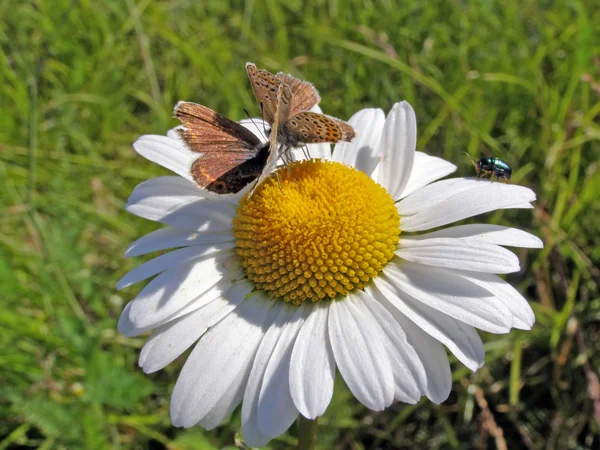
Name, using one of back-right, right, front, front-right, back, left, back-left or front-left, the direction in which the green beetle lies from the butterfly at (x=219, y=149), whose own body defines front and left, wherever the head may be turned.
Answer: front-right

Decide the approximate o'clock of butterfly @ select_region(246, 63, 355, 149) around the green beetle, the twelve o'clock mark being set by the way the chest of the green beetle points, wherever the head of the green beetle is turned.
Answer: The butterfly is roughly at 11 o'clock from the green beetle.

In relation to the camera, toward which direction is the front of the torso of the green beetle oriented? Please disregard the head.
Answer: to the viewer's left

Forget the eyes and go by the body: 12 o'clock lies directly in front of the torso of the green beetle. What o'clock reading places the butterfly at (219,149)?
The butterfly is roughly at 11 o'clock from the green beetle.

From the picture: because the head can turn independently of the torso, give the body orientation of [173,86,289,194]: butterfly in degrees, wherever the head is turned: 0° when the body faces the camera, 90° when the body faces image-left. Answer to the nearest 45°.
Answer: approximately 225°

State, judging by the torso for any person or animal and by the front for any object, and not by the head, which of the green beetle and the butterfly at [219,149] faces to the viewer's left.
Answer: the green beetle
